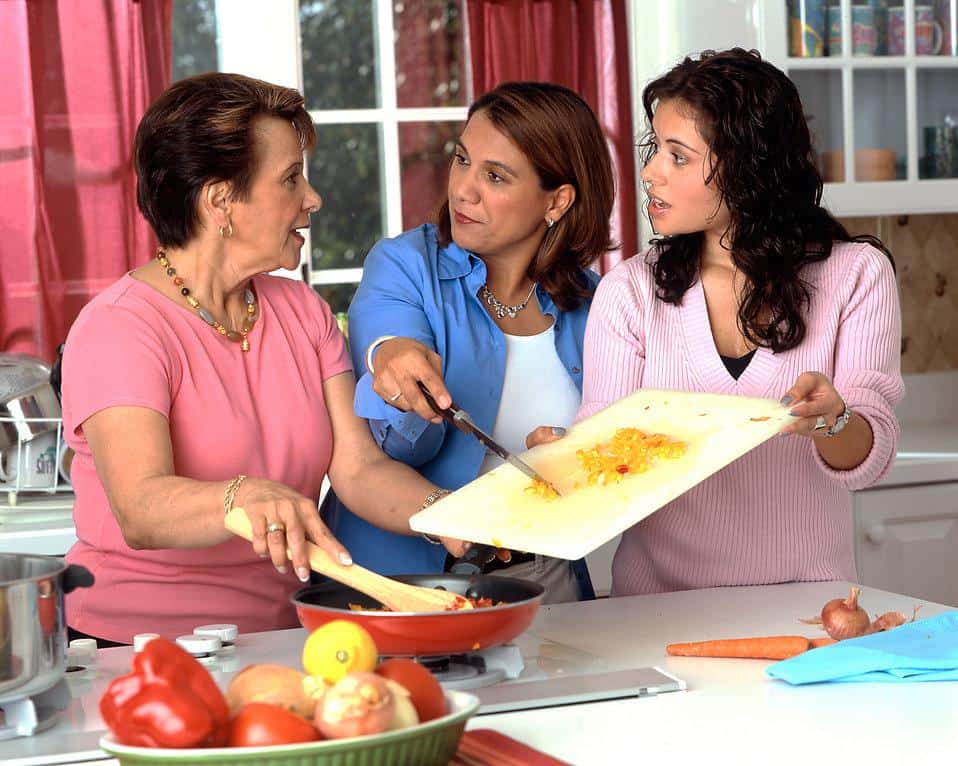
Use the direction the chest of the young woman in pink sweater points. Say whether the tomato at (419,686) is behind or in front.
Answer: in front

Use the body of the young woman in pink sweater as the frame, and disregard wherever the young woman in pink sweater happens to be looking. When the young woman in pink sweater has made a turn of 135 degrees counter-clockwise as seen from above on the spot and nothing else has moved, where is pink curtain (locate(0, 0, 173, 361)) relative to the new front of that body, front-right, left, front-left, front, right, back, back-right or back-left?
left

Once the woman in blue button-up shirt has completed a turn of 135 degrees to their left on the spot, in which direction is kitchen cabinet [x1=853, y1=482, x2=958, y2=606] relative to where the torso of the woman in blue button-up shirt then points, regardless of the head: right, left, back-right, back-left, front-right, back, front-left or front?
front-right

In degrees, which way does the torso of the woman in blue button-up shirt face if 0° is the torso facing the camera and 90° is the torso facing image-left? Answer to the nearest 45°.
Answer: approximately 315°

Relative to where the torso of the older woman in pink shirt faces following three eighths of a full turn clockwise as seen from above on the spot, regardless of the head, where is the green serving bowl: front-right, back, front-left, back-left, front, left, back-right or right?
left

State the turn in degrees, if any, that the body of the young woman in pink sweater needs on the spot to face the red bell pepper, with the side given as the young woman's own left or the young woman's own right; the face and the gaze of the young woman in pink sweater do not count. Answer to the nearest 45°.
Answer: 0° — they already face it

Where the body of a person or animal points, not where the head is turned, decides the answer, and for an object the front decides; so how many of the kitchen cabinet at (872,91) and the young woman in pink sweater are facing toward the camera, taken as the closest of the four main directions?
2
